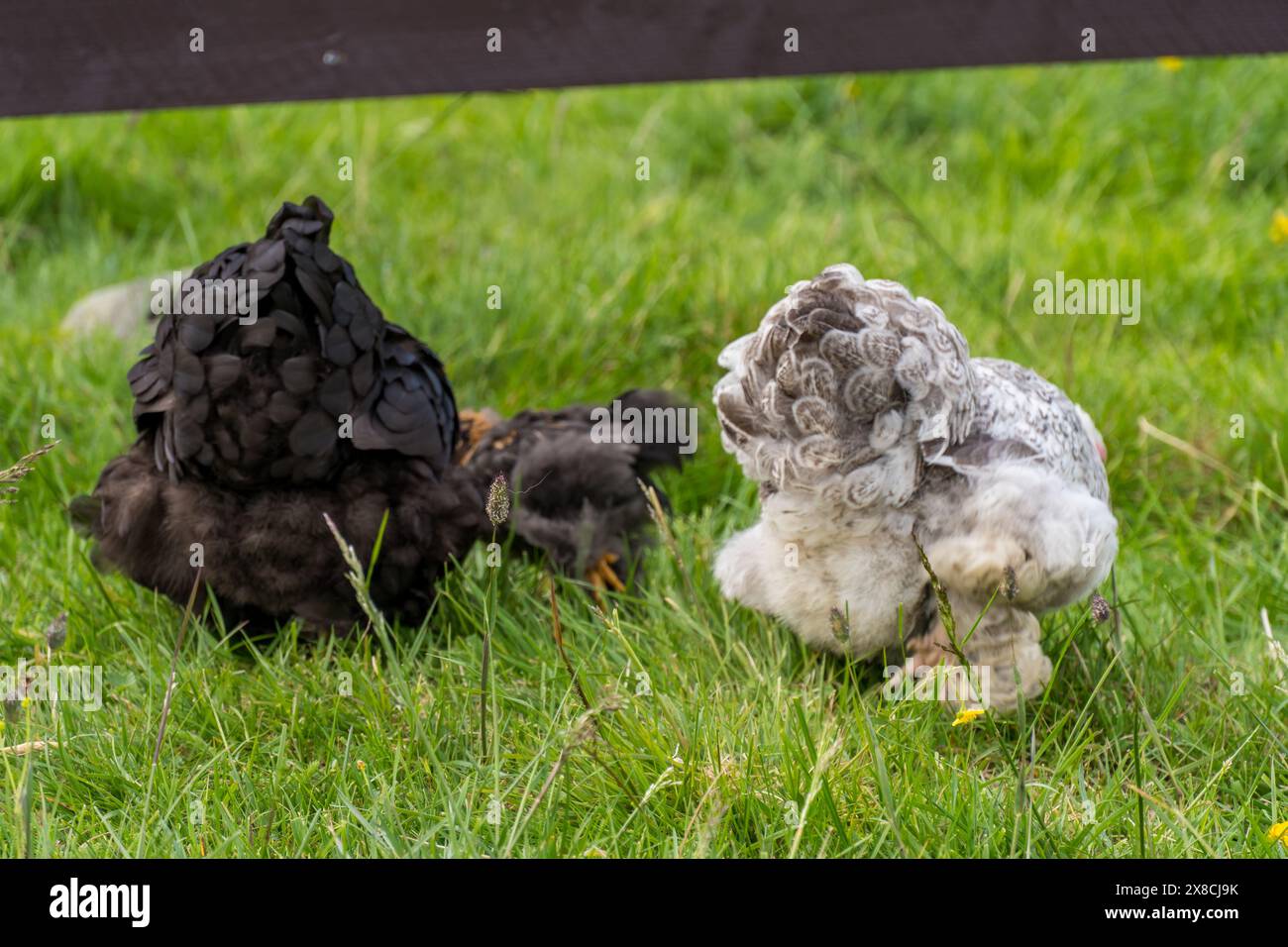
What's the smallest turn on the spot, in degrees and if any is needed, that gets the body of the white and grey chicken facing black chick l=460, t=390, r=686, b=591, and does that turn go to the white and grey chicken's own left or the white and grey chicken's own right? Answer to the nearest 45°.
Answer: approximately 90° to the white and grey chicken's own left

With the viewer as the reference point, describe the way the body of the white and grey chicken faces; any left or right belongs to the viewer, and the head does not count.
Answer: facing away from the viewer and to the right of the viewer
